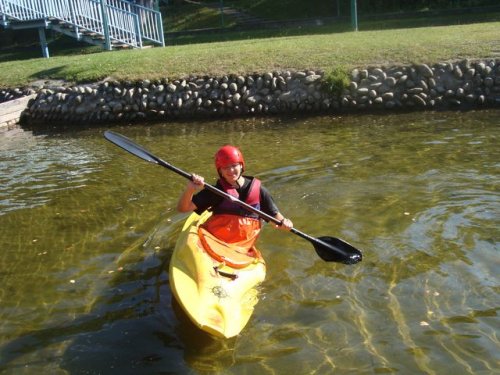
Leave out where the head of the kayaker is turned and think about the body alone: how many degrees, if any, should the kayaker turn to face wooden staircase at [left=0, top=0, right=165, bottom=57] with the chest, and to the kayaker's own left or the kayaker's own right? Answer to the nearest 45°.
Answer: approximately 180°

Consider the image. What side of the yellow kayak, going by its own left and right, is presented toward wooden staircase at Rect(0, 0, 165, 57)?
back

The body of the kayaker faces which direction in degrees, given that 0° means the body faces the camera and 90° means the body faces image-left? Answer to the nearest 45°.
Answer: approximately 0°

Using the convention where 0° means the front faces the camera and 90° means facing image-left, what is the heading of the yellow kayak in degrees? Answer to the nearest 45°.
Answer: approximately 0°
